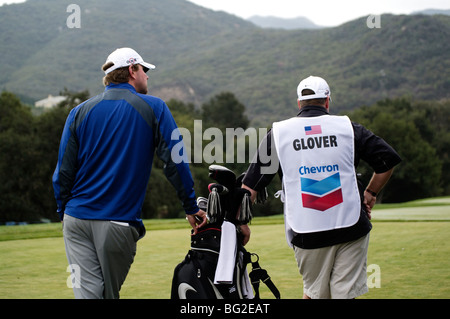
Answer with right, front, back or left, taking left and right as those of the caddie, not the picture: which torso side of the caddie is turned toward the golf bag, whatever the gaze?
left

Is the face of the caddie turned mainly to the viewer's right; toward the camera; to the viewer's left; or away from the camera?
away from the camera

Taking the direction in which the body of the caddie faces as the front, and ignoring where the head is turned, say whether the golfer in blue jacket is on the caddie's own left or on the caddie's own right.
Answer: on the caddie's own left

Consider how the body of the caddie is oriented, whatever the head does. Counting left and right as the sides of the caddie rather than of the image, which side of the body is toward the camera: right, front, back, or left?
back
